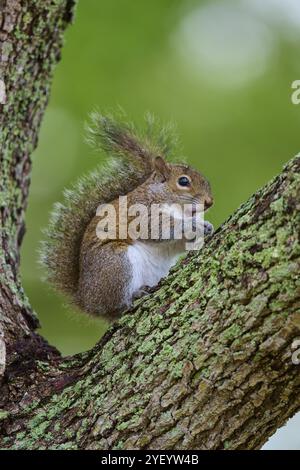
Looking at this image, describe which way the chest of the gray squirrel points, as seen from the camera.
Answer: to the viewer's right
